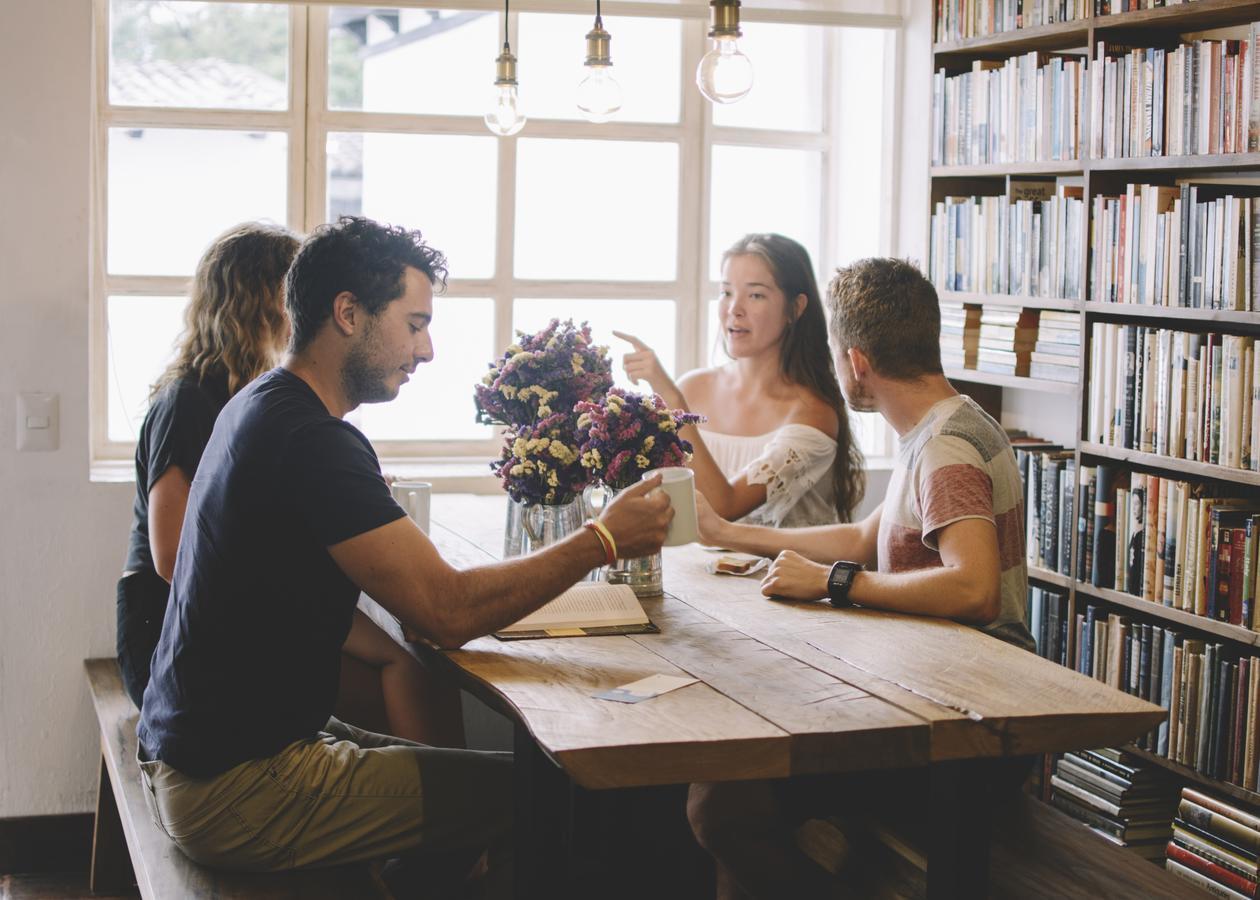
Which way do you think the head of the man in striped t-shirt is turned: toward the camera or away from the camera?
away from the camera

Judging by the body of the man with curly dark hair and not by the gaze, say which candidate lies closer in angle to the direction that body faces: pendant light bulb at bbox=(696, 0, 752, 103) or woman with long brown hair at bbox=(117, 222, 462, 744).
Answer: the pendant light bulb

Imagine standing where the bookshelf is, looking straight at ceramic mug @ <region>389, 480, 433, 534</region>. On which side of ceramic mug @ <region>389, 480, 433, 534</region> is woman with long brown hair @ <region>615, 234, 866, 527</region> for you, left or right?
right

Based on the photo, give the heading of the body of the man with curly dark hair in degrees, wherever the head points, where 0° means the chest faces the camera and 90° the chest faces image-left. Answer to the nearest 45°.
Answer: approximately 270°

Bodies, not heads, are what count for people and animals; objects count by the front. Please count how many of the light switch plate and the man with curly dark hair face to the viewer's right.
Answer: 1

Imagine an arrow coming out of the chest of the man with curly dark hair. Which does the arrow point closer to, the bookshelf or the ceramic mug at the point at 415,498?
the bookshelf

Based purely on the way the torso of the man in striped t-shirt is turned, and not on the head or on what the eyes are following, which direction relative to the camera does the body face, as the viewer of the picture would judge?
to the viewer's left

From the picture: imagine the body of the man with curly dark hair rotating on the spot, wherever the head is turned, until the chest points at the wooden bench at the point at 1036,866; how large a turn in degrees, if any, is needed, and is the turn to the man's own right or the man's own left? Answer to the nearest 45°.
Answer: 0° — they already face it

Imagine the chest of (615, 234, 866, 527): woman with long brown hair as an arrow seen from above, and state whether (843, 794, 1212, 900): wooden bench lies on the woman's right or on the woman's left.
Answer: on the woman's left

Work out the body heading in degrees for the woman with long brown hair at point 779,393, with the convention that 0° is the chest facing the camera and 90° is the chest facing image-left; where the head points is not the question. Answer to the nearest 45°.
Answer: approximately 45°
